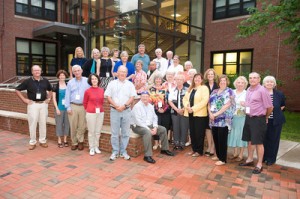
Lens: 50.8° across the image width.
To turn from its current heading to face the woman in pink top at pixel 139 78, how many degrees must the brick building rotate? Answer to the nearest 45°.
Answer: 0° — it already faces them

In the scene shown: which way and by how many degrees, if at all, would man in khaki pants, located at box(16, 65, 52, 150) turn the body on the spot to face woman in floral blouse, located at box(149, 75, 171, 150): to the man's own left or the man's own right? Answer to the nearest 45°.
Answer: approximately 45° to the man's own left

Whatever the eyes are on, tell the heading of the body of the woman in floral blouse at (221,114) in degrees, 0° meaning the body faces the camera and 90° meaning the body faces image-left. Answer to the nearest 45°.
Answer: approximately 45°

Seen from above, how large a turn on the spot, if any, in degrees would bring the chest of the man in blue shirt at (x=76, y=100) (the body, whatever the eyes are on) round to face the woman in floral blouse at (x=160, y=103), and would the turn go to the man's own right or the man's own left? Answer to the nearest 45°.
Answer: approximately 90° to the man's own left

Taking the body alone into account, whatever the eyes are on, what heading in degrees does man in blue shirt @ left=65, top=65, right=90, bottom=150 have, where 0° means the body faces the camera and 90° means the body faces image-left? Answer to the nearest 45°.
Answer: approximately 0°

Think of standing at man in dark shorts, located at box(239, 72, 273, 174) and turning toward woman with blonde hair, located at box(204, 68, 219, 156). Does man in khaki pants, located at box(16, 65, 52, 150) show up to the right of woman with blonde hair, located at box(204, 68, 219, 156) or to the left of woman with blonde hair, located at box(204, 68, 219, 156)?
left

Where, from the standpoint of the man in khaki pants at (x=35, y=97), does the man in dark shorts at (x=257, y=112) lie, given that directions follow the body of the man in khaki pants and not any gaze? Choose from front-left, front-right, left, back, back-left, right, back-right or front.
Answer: front-left
